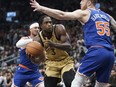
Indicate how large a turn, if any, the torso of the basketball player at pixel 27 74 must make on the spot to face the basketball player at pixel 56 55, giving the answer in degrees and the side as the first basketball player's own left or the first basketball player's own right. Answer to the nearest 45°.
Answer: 0° — they already face them

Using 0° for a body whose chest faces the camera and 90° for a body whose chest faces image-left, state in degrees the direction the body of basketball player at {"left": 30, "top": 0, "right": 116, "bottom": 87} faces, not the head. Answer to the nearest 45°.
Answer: approximately 135°

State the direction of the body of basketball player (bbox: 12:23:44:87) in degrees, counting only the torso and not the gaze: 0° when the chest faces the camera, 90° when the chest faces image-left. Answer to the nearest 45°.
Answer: approximately 315°

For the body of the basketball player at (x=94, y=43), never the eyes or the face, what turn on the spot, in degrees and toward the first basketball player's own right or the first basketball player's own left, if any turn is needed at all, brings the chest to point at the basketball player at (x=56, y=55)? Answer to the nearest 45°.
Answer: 0° — they already face them
